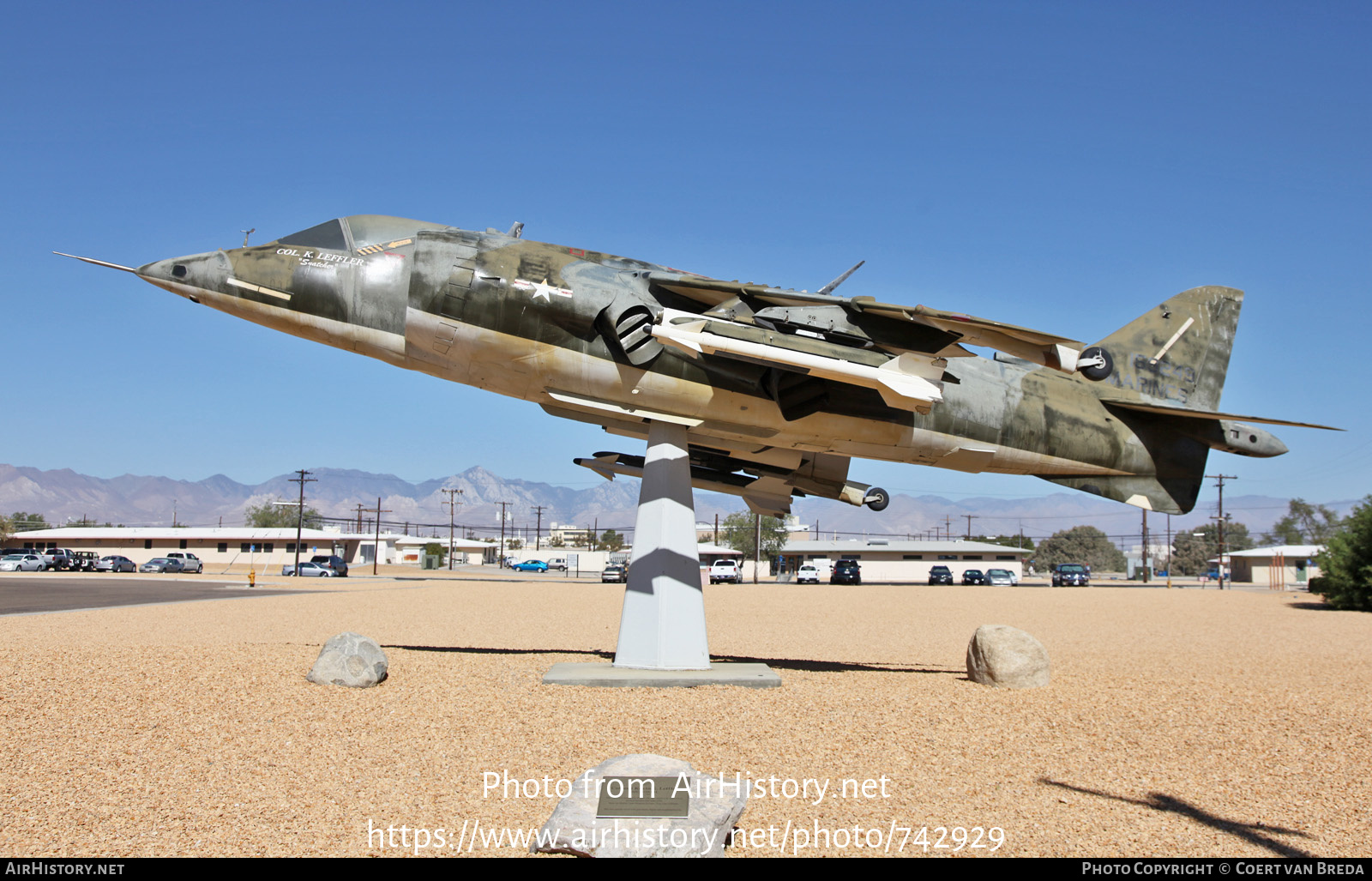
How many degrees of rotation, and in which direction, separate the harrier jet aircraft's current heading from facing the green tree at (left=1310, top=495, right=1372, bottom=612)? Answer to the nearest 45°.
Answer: approximately 135° to its right

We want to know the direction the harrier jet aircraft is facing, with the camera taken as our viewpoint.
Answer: facing to the left of the viewer

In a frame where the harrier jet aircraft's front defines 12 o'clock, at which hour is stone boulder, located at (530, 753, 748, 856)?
The stone boulder is roughly at 9 o'clock from the harrier jet aircraft.

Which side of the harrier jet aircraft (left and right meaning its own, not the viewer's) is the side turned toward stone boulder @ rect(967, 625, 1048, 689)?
back
